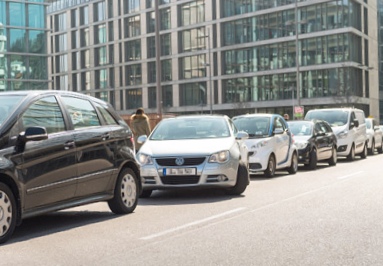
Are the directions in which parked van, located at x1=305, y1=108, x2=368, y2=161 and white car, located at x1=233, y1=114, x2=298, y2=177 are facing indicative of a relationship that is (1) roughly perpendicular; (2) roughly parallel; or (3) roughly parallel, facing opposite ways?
roughly parallel

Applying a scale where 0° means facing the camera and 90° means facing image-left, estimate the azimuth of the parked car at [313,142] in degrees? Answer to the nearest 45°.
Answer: approximately 45°

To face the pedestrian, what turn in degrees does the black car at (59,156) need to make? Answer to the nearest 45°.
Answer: approximately 135° to its right

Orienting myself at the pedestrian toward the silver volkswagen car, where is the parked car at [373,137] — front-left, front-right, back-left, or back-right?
back-left

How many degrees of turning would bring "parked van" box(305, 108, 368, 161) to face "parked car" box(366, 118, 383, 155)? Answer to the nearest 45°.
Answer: approximately 135° to its right

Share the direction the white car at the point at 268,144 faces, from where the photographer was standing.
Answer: facing the viewer and to the left of the viewer

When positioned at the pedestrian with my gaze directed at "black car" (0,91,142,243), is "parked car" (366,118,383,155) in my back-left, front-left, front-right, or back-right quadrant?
back-left

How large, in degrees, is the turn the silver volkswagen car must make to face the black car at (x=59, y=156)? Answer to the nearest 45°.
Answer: approximately 45° to its right

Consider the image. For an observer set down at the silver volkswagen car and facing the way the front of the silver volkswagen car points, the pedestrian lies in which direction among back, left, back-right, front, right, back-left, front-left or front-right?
back

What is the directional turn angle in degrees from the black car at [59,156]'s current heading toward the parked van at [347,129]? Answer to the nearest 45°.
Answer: approximately 180°

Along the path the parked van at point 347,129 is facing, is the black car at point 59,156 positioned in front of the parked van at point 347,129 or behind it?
in front

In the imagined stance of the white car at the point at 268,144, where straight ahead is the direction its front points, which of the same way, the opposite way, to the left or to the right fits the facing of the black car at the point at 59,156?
the same way

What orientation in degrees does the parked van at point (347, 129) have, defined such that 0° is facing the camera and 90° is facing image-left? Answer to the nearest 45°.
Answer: approximately 45°

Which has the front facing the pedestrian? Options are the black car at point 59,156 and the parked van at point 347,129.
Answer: the parked van

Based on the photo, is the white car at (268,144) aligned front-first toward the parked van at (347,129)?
no

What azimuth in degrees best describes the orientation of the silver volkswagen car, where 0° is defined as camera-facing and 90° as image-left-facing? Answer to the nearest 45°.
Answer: approximately 0°

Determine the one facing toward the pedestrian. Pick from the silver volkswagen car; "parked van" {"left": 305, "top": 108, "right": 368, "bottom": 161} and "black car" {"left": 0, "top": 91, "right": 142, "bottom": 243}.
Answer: the parked van

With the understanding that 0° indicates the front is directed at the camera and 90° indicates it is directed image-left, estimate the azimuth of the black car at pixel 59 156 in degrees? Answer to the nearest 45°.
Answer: approximately 45°

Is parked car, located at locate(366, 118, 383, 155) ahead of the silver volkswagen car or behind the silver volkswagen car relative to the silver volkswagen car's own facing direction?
behind

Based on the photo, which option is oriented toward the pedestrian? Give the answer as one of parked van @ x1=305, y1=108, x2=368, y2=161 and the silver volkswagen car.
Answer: the parked van

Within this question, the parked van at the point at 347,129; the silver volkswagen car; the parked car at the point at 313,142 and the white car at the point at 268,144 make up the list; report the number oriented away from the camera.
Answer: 0
